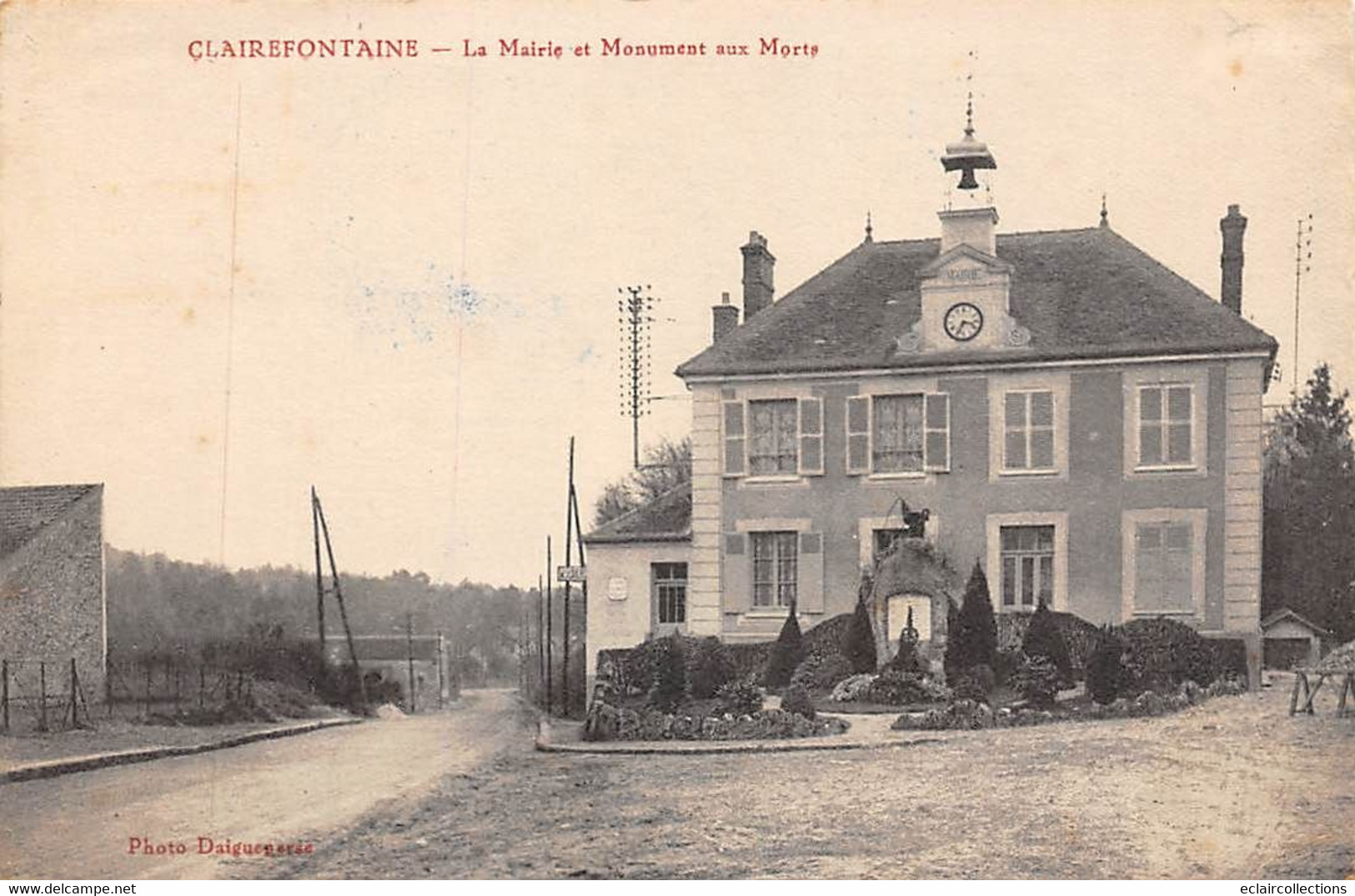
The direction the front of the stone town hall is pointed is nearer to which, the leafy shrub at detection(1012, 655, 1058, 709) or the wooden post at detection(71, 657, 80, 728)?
the leafy shrub

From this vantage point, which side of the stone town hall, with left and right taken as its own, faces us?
front

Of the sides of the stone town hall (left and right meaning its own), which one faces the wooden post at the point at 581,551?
right

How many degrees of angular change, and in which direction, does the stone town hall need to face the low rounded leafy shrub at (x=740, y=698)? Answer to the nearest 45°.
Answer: approximately 45° to its right
